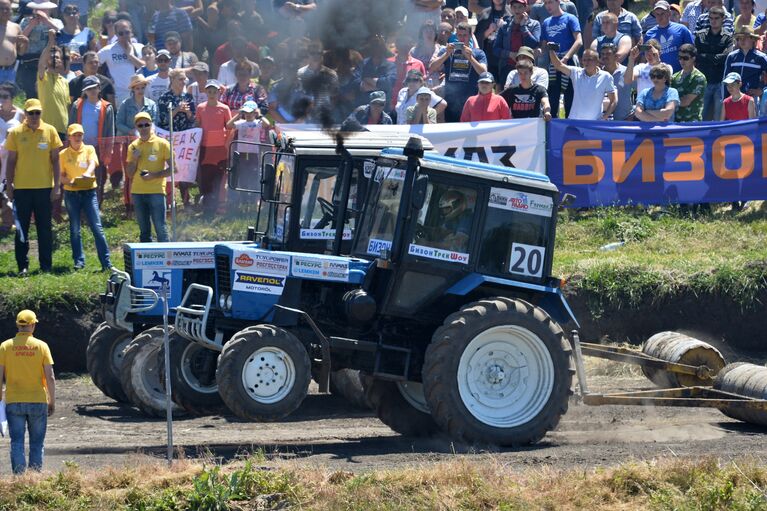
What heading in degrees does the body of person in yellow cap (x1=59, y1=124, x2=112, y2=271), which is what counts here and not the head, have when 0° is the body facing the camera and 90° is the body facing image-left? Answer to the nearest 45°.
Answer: approximately 0°

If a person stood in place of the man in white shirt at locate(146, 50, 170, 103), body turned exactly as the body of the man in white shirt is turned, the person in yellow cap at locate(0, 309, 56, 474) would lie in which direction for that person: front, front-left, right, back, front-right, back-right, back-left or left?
front

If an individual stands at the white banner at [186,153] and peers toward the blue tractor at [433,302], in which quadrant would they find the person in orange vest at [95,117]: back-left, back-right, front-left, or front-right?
back-right

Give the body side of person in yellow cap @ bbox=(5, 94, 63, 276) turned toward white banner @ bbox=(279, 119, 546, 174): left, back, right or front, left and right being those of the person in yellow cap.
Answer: left

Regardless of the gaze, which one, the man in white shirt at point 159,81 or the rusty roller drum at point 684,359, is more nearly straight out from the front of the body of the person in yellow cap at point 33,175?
the rusty roller drum

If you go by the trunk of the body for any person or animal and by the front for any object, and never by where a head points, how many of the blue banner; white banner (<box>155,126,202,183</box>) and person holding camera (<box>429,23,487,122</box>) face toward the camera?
3
